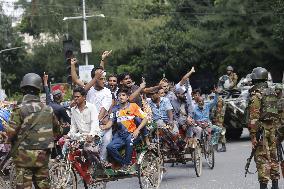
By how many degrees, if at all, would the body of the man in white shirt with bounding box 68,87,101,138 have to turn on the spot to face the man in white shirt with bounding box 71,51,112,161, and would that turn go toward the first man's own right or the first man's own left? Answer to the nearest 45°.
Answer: approximately 135° to the first man's own right

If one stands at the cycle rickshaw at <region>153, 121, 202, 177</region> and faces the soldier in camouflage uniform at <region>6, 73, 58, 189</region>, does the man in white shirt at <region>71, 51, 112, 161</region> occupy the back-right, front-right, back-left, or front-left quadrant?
front-right

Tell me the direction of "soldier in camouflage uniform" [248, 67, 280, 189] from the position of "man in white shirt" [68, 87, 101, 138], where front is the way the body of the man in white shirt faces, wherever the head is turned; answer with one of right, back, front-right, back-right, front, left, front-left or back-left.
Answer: back-left

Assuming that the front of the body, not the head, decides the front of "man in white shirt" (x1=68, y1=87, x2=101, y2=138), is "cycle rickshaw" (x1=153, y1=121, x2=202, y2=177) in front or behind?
behind
